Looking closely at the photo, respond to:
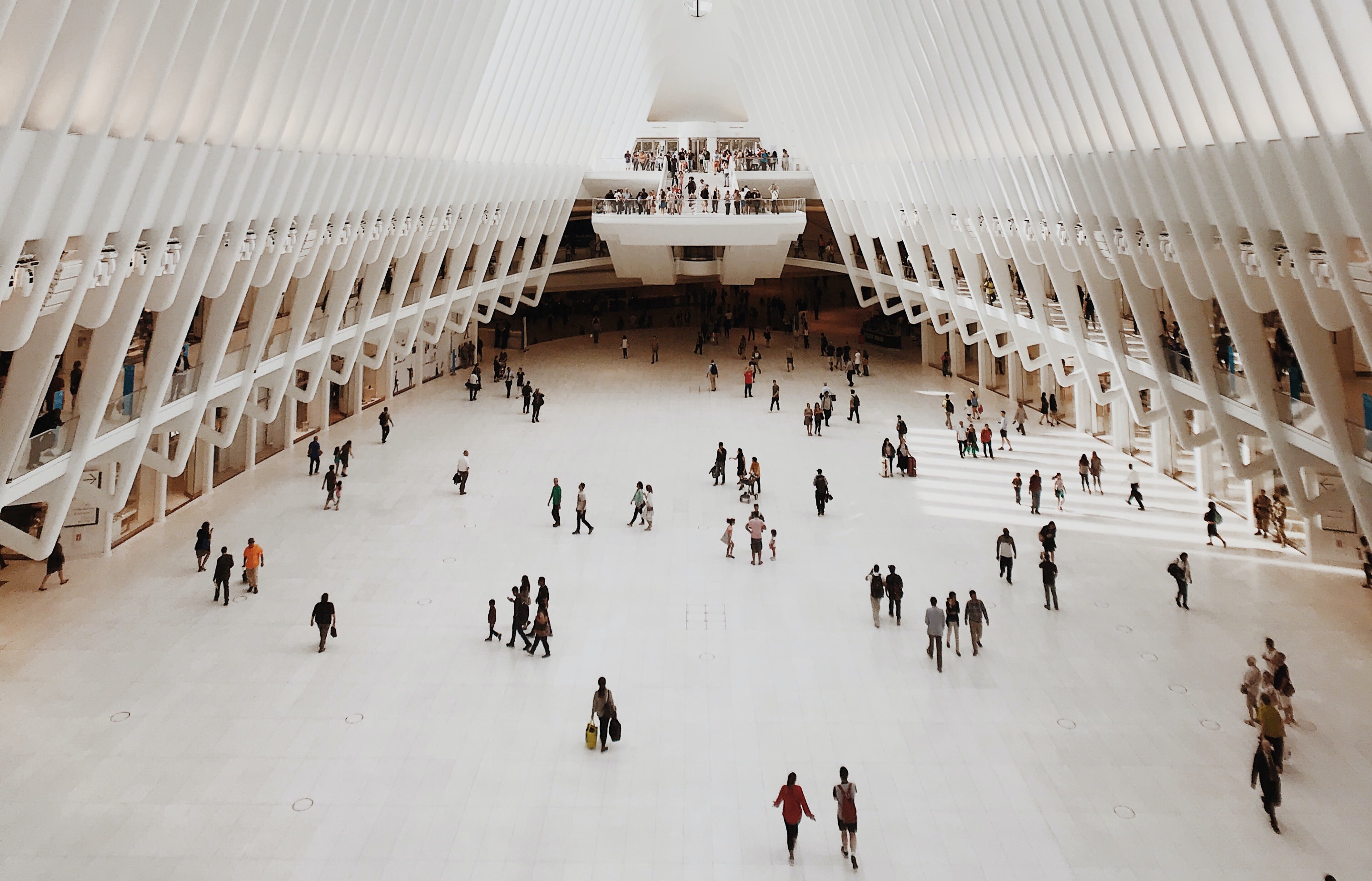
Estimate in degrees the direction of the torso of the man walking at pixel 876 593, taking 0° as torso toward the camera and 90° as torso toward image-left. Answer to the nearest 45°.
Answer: approximately 180°

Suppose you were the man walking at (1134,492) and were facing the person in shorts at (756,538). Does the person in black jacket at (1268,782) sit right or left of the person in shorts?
left
